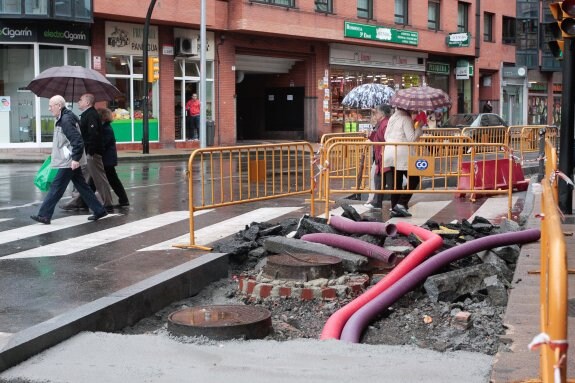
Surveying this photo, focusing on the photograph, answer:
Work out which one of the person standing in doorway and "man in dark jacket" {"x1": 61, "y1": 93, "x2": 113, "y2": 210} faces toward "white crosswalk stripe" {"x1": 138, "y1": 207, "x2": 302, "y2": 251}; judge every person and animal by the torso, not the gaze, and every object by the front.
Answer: the person standing in doorway

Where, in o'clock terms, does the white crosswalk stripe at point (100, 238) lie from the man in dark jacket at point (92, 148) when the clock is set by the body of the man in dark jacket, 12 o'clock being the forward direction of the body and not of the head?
The white crosswalk stripe is roughly at 9 o'clock from the man in dark jacket.

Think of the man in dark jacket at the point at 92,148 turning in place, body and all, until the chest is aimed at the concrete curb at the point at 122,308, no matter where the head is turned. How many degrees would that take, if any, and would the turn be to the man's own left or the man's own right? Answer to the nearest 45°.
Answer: approximately 90° to the man's own left

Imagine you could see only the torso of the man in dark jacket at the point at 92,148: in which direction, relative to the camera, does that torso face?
to the viewer's left

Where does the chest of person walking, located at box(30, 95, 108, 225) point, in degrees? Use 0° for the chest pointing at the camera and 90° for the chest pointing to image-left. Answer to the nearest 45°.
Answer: approximately 90°

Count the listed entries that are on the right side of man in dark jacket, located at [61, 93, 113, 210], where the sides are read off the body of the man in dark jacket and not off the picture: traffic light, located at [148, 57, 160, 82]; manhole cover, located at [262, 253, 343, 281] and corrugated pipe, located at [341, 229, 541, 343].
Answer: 1

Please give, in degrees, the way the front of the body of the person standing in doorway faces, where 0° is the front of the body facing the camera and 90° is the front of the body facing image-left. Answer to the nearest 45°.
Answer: approximately 0°

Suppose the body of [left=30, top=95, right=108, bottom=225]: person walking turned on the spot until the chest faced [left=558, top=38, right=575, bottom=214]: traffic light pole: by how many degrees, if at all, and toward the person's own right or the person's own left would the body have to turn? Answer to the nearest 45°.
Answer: approximately 180°

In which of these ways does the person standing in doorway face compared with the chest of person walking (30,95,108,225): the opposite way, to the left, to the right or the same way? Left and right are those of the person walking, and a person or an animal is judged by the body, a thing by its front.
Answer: to the left

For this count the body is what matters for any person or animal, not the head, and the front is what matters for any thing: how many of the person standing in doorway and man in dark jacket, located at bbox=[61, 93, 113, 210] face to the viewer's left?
1

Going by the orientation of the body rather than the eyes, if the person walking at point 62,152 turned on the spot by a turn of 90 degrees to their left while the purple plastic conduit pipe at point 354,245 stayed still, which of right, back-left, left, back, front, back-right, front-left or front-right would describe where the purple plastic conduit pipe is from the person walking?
front-left

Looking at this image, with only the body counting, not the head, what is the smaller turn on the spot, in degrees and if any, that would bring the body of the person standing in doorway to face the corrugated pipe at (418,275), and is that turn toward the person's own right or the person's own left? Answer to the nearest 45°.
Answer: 0° — they already face it

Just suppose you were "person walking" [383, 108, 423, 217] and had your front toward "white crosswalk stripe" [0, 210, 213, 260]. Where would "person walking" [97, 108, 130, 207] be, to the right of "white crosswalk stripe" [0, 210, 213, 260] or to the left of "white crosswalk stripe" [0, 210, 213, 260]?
right

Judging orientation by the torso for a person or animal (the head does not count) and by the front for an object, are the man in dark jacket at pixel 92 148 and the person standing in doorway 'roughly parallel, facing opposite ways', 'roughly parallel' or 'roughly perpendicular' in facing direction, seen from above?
roughly perpendicular

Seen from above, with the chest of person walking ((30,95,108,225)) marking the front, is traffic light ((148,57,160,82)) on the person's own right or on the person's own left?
on the person's own right

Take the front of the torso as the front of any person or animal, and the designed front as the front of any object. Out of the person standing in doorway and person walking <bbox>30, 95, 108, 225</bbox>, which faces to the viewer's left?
the person walking

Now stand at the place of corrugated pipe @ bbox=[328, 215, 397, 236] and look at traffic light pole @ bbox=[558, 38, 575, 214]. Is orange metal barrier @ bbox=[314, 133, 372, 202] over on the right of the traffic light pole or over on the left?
left
